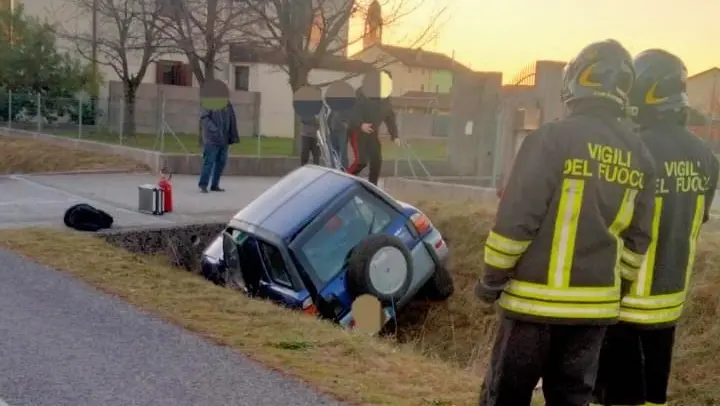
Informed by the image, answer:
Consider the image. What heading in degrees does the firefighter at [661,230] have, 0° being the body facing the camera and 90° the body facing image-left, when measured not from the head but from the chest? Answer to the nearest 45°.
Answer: approximately 135°

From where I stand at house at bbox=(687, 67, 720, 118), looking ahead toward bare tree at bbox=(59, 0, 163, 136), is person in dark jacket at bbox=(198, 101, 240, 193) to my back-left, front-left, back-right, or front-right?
front-left

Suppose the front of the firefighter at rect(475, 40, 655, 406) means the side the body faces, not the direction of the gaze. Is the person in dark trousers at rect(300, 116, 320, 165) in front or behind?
in front

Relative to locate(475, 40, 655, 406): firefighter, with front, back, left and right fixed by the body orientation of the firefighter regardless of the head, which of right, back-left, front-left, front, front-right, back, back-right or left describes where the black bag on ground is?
front

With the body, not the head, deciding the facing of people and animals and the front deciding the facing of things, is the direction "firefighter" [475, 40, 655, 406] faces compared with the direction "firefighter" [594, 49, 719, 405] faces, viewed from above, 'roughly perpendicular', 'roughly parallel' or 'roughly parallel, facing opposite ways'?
roughly parallel

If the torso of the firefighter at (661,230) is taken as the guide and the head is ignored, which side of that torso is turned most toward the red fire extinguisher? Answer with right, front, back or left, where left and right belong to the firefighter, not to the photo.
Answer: front

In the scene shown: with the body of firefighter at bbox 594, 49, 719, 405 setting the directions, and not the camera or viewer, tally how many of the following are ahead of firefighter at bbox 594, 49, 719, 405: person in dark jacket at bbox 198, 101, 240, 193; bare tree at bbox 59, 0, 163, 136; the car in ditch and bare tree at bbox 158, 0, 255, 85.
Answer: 4

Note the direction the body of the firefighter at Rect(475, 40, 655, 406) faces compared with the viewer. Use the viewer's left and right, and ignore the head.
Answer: facing away from the viewer and to the left of the viewer

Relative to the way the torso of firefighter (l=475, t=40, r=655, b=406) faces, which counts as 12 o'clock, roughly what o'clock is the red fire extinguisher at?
The red fire extinguisher is roughly at 12 o'clock from the firefighter.

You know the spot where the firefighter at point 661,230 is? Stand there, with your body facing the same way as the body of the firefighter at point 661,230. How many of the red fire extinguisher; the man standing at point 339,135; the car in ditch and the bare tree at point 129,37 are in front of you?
4

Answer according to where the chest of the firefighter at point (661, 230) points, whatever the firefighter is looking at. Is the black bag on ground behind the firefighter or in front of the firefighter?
in front

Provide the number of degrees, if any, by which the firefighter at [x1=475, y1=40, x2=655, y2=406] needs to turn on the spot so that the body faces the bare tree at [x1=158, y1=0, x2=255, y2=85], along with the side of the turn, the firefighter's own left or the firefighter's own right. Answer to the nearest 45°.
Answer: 0° — they already face it

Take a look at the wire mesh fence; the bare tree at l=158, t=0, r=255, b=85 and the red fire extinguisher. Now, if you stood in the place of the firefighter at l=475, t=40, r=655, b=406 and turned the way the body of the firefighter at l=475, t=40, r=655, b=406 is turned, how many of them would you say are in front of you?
3

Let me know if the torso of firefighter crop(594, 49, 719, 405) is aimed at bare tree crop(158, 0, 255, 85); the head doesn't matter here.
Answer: yes

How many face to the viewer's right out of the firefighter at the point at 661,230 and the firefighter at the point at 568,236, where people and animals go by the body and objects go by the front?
0

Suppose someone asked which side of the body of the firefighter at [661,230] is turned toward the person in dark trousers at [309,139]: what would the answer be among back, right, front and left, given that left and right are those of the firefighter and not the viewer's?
front
